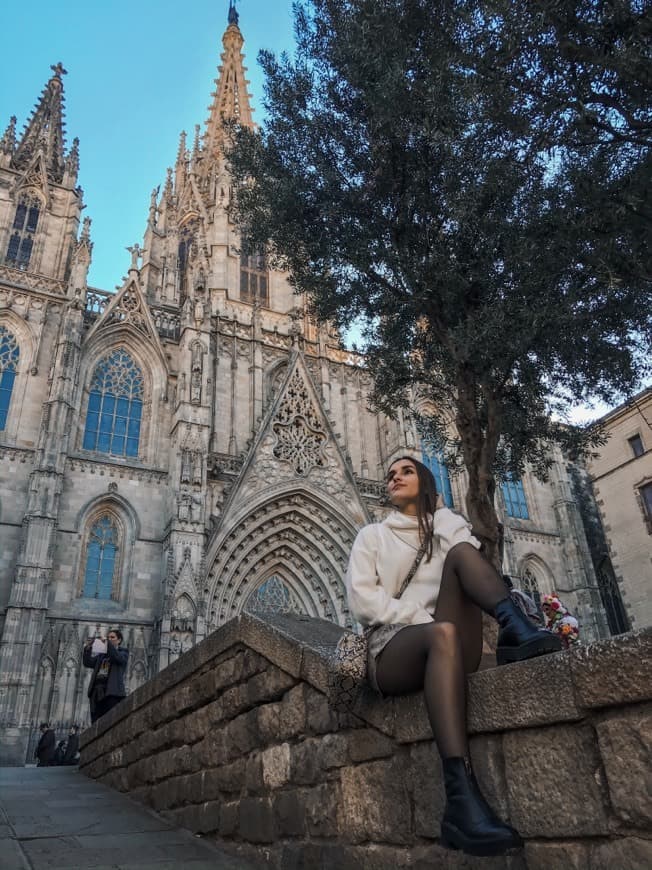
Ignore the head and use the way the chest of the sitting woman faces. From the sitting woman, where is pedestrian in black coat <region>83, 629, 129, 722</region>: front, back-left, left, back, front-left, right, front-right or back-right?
back

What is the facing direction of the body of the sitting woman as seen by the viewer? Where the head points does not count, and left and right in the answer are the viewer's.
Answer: facing the viewer and to the right of the viewer

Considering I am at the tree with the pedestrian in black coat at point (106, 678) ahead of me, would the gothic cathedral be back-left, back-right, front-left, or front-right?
front-right

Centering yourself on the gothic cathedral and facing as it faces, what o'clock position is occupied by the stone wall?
The stone wall is roughly at 1 o'clock from the gothic cathedral.

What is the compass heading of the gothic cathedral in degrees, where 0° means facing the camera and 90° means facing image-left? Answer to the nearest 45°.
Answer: approximately 315°

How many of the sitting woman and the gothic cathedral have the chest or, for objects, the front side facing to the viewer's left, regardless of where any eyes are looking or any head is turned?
0

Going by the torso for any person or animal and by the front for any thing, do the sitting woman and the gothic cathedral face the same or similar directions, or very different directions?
same or similar directions

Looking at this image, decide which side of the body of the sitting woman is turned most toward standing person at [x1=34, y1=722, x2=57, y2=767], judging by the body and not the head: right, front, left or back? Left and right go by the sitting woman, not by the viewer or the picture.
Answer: back

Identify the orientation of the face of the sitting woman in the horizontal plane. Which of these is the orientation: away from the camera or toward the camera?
toward the camera

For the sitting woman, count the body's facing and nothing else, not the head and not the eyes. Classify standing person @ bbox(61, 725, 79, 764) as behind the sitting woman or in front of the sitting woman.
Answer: behind
